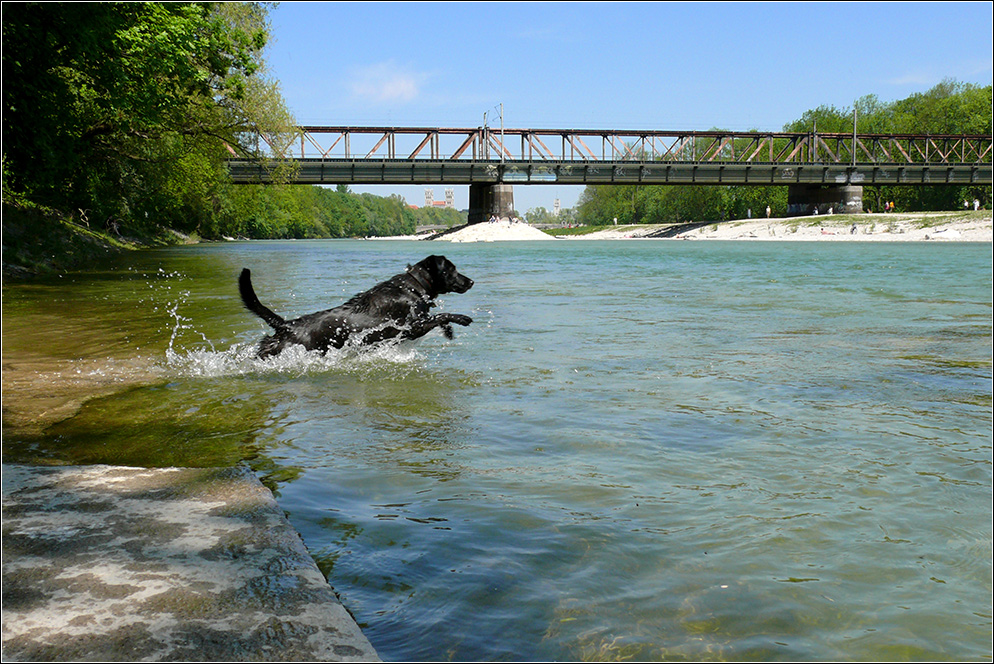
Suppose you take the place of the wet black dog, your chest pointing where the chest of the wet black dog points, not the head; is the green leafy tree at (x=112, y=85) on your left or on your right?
on your left

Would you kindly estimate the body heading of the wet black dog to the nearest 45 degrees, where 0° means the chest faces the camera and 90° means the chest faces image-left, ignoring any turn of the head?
approximately 270°
